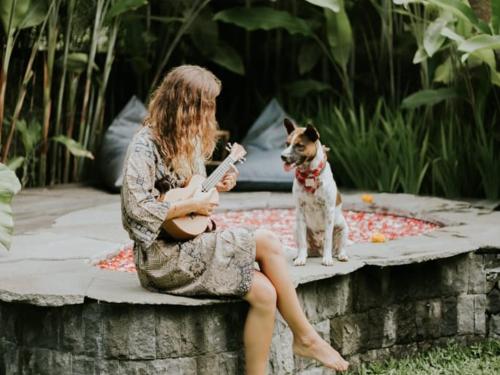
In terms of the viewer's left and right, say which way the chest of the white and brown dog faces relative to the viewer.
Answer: facing the viewer and to the left of the viewer

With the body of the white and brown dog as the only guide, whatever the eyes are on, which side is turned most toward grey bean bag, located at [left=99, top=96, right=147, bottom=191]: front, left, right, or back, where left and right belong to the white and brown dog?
right

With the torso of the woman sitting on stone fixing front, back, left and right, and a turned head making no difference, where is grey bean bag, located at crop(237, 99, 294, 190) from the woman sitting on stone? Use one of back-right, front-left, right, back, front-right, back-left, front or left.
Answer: left

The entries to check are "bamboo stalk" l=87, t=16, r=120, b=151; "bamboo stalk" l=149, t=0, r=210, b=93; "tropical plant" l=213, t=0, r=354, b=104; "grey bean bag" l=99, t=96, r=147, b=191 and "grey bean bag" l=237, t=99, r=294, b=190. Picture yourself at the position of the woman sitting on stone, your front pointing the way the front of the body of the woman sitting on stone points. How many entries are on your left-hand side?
5

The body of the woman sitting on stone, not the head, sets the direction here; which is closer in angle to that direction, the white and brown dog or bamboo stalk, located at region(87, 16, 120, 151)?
the white and brown dog

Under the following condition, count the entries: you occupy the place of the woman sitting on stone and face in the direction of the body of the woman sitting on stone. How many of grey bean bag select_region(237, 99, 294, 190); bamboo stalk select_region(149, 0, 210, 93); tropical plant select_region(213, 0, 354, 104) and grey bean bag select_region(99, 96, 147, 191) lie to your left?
4

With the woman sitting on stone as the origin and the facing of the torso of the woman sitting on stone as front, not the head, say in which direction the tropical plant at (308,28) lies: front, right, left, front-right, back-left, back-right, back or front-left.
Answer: left

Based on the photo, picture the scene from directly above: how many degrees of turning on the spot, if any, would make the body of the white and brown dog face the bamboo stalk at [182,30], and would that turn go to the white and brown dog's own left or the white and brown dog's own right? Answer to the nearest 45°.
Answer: approximately 135° to the white and brown dog's own right

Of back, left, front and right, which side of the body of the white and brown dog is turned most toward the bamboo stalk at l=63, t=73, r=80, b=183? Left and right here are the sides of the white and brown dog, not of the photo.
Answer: right

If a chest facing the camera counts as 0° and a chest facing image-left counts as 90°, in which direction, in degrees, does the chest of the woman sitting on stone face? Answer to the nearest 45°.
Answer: approximately 270°

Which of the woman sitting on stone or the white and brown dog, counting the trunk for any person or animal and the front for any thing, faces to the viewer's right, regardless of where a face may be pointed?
the woman sitting on stone

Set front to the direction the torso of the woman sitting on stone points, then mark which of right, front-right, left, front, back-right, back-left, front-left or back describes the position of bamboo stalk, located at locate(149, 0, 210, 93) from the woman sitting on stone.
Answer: left
